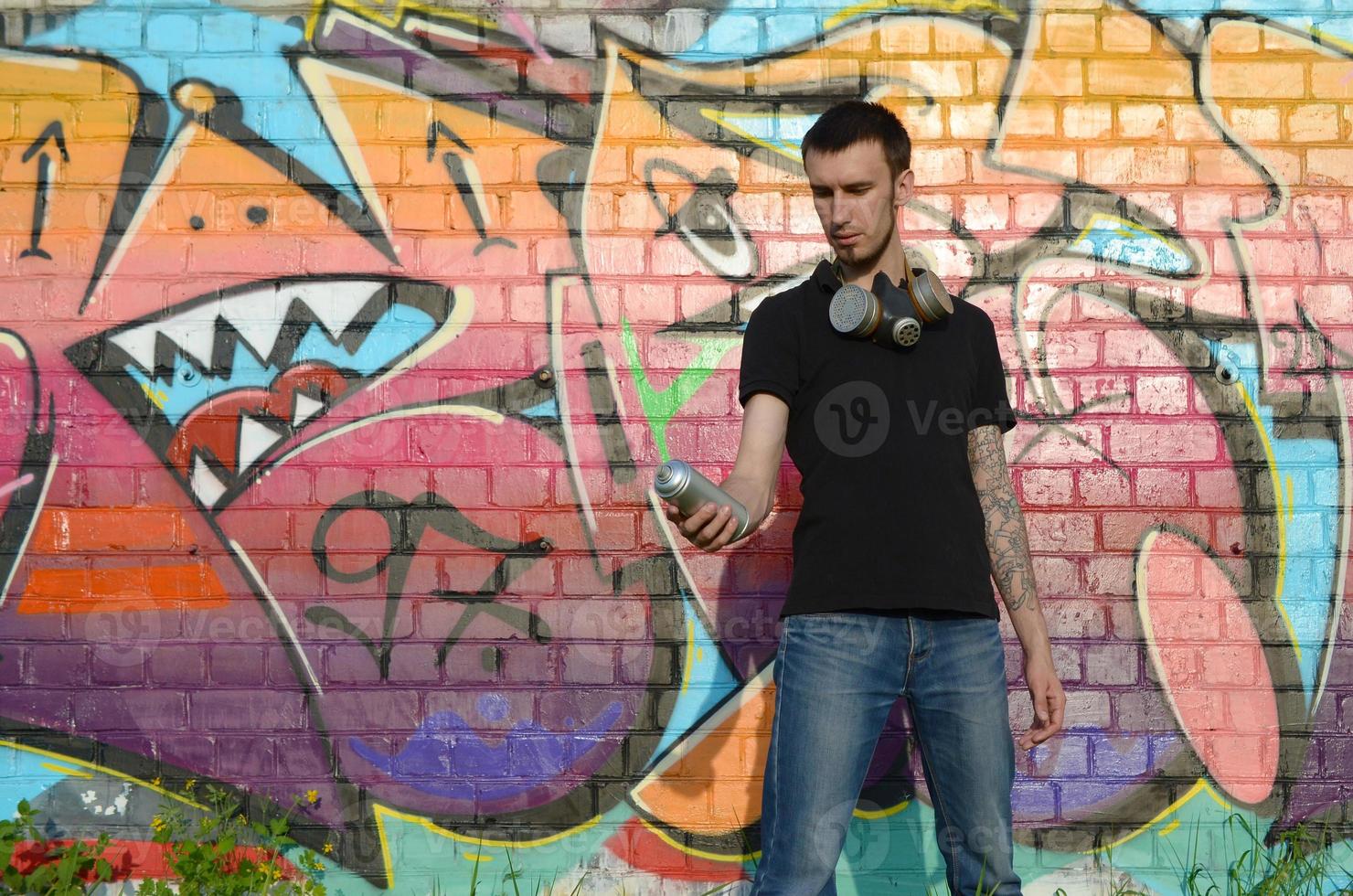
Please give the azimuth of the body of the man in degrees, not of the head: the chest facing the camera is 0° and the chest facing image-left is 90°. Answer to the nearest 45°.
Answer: approximately 0°

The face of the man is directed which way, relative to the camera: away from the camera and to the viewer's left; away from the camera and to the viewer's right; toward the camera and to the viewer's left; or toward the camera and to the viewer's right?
toward the camera and to the viewer's left

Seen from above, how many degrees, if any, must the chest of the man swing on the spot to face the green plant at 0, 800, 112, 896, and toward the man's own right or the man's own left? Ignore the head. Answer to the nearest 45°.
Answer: approximately 90° to the man's own right

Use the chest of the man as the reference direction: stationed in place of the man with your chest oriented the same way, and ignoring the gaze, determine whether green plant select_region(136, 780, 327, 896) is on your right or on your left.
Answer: on your right
